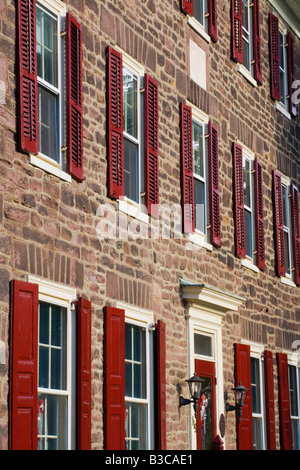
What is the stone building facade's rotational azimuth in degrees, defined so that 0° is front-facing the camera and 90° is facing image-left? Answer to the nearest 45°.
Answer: approximately 315°
